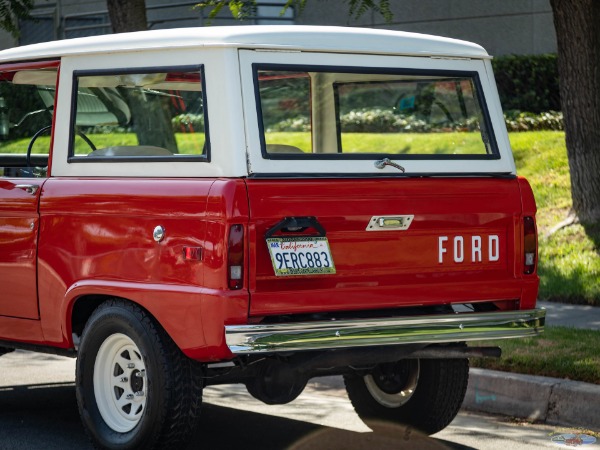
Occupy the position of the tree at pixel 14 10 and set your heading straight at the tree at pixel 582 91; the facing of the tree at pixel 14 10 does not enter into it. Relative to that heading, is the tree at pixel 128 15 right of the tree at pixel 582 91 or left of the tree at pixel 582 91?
left

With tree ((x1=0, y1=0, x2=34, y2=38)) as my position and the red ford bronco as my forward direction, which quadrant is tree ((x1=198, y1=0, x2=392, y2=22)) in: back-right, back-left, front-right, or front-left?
front-left

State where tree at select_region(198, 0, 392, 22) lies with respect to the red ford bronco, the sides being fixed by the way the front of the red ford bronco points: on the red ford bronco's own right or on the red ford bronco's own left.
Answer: on the red ford bronco's own right

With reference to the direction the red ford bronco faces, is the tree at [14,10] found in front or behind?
in front

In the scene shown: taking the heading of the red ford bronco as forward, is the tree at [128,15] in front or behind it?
in front

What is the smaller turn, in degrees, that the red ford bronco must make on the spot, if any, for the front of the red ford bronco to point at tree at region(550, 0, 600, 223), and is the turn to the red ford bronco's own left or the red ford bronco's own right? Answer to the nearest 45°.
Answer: approximately 90° to the red ford bronco's own right

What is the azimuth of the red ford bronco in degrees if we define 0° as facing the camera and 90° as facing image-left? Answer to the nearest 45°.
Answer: approximately 135°
